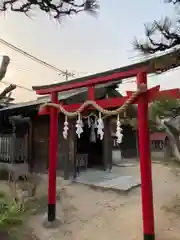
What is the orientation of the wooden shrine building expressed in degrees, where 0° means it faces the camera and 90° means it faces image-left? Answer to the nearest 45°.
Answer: approximately 315°
